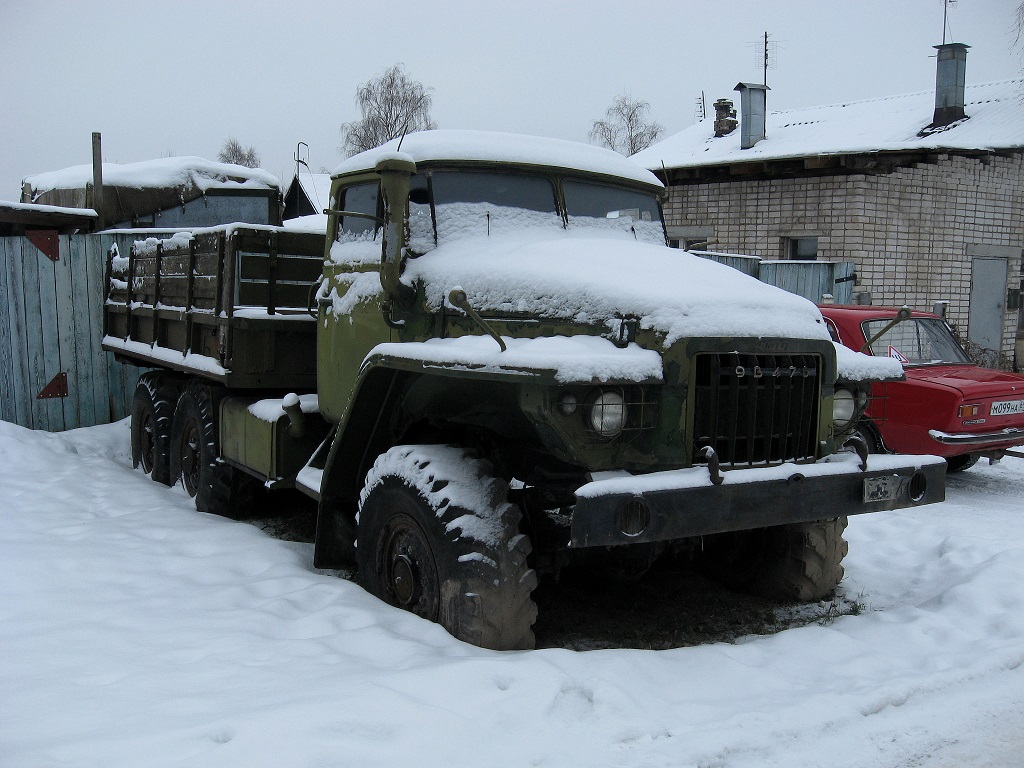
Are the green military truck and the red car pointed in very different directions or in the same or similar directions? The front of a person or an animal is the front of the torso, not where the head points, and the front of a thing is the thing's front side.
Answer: very different directions

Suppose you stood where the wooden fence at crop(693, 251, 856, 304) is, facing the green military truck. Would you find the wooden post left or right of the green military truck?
right

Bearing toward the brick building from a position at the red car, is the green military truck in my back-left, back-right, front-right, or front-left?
back-left

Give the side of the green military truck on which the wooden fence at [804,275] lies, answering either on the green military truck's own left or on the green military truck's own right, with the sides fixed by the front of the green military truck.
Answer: on the green military truck's own left

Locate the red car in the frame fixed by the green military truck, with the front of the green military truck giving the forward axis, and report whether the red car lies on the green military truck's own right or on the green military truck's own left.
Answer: on the green military truck's own left

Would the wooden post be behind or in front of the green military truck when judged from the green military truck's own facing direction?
behind

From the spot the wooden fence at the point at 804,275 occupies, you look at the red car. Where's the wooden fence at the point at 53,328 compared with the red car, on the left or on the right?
right

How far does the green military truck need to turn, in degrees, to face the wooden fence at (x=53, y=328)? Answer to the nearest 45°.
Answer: approximately 180°

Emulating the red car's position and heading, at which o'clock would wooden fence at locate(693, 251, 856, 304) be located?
The wooden fence is roughly at 1 o'clock from the red car.

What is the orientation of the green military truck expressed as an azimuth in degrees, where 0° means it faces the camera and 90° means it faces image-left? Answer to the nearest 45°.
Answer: approximately 315°

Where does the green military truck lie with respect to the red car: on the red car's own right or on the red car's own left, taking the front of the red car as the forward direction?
on the red car's own left

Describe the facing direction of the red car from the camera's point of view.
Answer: facing away from the viewer and to the left of the viewer
